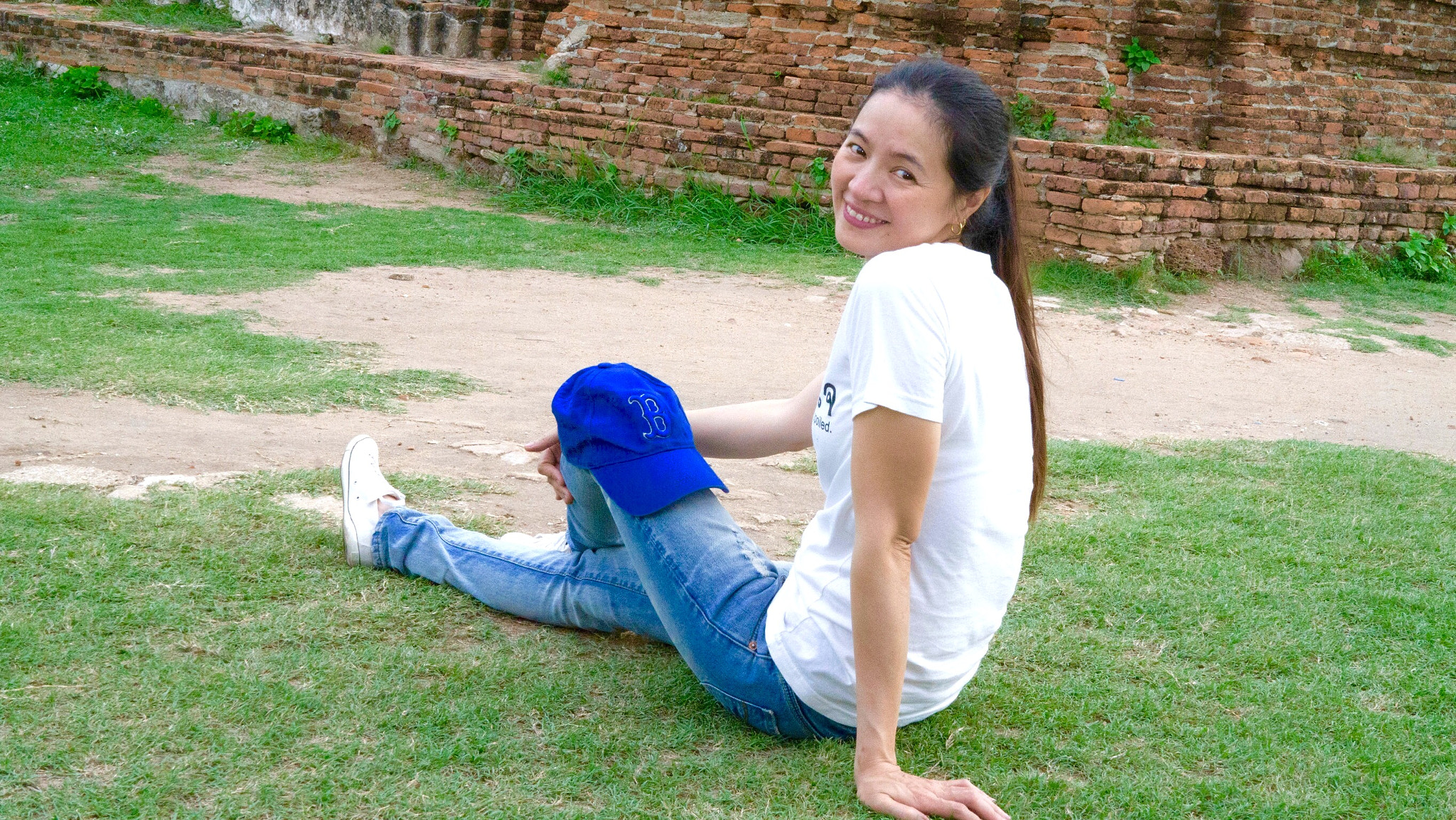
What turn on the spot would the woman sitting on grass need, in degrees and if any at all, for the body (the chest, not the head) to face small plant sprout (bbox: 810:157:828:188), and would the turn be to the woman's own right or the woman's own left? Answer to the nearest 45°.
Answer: approximately 90° to the woman's own right

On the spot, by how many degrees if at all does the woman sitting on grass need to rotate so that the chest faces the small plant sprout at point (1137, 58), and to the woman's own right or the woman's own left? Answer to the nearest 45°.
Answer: approximately 90° to the woman's own right

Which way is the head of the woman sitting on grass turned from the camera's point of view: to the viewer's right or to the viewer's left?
to the viewer's left

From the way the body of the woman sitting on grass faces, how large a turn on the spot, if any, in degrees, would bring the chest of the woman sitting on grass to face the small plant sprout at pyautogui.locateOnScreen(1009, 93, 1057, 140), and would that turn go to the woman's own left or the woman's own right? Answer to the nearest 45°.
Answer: approximately 90° to the woman's own right

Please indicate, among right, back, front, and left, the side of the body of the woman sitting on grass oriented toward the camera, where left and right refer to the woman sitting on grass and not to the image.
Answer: left

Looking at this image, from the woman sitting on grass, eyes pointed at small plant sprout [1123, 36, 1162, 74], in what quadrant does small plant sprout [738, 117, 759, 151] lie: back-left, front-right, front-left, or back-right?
front-left

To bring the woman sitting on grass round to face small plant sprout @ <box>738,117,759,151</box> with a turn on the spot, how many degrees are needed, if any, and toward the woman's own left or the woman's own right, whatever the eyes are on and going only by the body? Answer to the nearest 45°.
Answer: approximately 90° to the woman's own right

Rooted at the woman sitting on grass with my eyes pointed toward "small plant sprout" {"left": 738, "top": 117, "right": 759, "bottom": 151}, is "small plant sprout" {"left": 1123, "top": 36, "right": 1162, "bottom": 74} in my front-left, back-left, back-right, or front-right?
front-right
